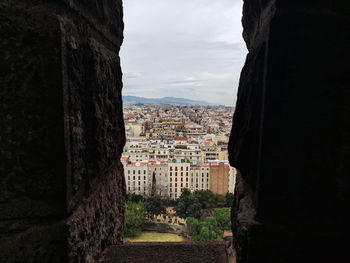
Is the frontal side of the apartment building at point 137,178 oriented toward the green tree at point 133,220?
yes

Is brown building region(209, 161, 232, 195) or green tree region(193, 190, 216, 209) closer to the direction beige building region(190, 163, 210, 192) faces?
the green tree

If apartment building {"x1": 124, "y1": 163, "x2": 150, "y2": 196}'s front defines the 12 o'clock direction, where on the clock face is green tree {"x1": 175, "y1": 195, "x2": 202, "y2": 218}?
The green tree is roughly at 11 o'clock from the apartment building.

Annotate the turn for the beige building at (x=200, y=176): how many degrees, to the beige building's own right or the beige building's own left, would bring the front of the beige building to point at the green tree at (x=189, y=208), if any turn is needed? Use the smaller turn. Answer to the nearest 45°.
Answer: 0° — it already faces it

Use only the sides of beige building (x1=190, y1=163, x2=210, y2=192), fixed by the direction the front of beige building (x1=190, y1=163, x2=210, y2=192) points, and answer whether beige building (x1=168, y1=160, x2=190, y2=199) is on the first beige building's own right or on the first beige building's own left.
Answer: on the first beige building's own right

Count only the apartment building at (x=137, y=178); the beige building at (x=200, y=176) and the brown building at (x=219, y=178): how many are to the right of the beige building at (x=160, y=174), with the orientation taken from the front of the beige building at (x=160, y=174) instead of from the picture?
1

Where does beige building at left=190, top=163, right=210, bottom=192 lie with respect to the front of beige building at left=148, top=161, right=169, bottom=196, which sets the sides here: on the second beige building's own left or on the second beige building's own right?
on the second beige building's own left

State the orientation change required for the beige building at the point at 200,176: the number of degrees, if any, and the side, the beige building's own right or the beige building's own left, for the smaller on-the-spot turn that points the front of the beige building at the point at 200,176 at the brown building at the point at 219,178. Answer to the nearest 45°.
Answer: approximately 90° to the beige building's own left

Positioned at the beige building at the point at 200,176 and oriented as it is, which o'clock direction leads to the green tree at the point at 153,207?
The green tree is roughly at 1 o'clock from the beige building.

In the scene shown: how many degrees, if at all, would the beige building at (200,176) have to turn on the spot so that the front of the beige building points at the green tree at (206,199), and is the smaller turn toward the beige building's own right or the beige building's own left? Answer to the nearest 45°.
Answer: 0° — it already faces it
